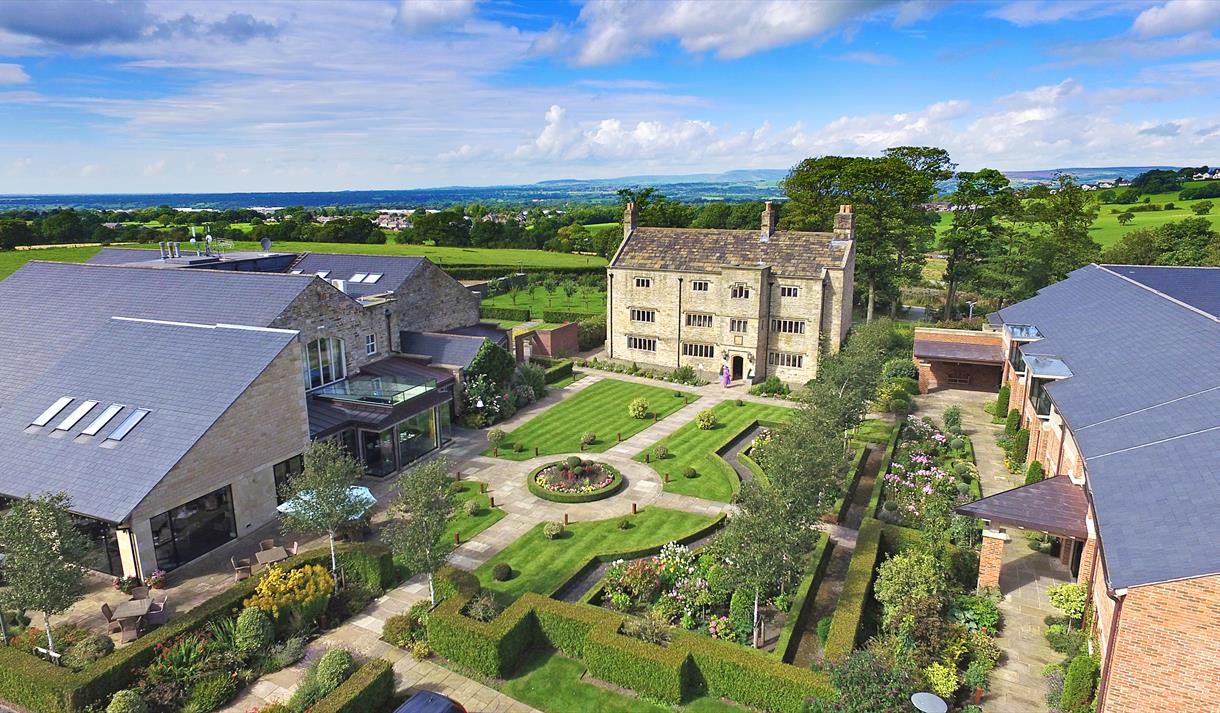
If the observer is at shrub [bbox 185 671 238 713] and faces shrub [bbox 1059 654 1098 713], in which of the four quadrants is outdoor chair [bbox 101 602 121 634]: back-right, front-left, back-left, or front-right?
back-left

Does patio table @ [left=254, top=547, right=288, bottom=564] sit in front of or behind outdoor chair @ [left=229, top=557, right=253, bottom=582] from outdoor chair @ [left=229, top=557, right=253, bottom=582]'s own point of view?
in front

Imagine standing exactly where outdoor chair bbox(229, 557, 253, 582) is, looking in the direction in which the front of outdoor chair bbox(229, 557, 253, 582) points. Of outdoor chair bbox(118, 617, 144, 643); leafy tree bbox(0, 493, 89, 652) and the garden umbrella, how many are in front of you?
1

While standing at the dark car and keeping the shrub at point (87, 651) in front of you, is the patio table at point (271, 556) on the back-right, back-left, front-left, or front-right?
front-right

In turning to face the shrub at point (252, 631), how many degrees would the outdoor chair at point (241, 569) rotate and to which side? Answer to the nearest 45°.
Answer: approximately 90° to its right

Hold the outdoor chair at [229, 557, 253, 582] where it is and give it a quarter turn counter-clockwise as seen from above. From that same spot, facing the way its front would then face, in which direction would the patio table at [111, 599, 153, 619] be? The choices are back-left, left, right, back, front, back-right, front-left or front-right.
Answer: back-left

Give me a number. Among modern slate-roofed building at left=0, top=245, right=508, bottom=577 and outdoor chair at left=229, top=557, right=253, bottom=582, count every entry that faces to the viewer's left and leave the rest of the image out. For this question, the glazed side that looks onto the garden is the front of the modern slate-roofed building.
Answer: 0

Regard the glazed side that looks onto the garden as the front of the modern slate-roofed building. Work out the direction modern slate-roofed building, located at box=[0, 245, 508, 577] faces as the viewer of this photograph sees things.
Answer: facing the viewer and to the right of the viewer

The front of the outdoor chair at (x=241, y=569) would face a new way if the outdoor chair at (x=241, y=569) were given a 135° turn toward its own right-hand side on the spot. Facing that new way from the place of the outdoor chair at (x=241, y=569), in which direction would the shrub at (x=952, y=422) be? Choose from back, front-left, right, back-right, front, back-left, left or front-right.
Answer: back-left

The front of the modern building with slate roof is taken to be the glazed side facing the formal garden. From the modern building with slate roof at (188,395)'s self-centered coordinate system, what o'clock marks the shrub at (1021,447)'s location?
The shrub is roughly at 11 o'clock from the modern building with slate roof.

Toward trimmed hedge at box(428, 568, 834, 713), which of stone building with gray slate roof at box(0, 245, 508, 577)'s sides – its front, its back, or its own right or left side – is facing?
front

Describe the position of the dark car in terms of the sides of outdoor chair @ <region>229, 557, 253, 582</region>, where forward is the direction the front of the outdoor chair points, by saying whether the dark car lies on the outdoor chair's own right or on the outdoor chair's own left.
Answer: on the outdoor chair's own right

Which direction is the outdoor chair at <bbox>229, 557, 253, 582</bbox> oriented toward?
to the viewer's right

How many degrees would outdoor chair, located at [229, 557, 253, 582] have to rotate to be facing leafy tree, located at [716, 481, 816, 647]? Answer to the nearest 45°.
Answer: approximately 45° to its right
